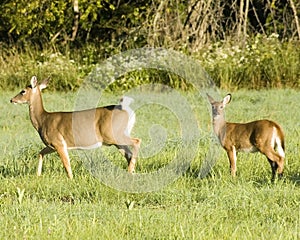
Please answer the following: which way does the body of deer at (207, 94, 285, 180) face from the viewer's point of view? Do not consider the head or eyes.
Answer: to the viewer's left

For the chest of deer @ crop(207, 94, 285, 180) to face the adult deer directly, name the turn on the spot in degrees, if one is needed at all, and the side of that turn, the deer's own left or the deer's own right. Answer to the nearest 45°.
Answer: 0° — it already faces it

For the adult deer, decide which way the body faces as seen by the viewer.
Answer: to the viewer's left

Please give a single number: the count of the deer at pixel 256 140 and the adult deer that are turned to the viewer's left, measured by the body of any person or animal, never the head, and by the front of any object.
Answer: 2

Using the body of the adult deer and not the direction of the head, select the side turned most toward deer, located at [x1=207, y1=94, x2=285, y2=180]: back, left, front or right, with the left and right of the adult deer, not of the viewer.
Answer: back

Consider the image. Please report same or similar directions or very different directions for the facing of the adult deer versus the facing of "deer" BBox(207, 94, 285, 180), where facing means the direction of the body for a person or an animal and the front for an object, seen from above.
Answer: same or similar directions
